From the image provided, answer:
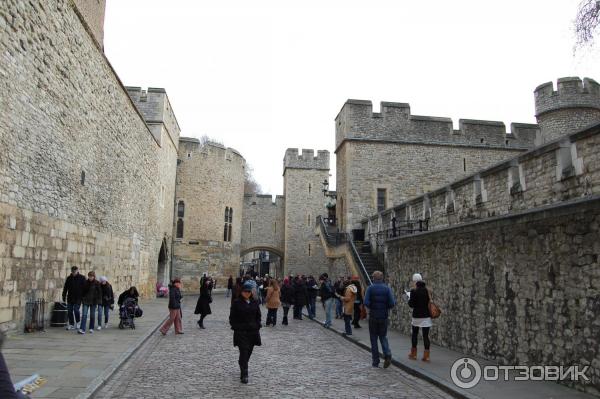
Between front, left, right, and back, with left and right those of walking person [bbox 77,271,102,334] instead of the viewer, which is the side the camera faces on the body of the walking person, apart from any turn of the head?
front

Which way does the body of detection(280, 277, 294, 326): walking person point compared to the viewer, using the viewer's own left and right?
facing away from the viewer

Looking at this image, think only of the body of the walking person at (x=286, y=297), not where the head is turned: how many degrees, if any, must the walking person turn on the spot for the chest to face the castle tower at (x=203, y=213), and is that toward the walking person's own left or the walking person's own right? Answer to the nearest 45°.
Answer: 0° — they already face it

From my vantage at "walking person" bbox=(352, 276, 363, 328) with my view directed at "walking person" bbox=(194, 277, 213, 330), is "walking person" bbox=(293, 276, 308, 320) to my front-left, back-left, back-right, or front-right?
front-right

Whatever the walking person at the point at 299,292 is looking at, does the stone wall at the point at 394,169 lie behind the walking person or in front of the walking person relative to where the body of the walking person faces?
in front

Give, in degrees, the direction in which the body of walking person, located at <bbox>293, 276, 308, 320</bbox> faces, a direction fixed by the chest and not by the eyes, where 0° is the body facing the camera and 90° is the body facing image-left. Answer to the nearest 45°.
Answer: approximately 180°

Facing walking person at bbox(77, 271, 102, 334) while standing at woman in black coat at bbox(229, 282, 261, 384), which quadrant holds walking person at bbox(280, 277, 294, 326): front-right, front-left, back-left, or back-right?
front-right

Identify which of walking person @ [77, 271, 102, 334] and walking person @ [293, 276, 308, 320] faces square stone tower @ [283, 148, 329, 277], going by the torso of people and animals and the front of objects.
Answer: walking person @ [293, 276, 308, 320]

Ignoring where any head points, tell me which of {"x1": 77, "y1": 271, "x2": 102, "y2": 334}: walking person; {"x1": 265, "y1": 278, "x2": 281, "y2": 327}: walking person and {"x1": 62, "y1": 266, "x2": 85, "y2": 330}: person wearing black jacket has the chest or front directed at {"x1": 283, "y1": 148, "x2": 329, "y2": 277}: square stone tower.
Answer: {"x1": 265, "y1": 278, "x2": 281, "y2": 327}: walking person

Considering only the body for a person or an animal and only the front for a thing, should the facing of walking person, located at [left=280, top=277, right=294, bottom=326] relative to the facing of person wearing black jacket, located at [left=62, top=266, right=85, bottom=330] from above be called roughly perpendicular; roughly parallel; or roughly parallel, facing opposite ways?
roughly parallel, facing opposite ways

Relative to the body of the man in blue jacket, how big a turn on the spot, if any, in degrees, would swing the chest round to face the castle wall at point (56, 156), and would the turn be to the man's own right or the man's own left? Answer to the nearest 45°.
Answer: approximately 90° to the man's own left

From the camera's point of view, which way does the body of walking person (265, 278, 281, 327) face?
away from the camera
